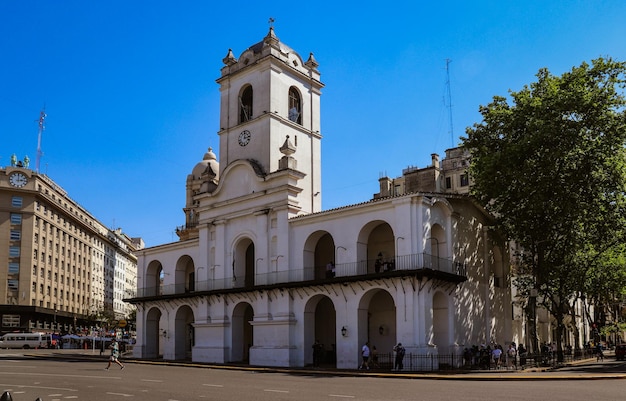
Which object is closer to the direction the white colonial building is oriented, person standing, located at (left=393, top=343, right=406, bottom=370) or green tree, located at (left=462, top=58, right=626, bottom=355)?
the person standing

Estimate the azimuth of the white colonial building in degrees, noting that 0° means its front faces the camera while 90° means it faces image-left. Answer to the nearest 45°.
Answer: approximately 45°
